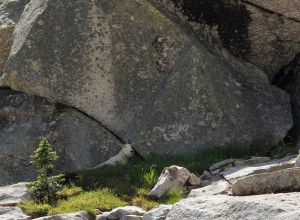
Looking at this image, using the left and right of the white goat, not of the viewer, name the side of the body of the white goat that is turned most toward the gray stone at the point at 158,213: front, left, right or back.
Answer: right

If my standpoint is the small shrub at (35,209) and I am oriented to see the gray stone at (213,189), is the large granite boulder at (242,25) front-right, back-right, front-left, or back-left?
front-left

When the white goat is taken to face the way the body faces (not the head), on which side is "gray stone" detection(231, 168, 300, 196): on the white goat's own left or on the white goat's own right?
on the white goat's own right

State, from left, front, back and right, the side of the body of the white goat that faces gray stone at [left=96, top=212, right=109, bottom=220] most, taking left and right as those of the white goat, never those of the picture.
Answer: right

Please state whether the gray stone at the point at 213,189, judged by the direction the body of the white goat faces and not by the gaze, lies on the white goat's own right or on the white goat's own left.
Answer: on the white goat's own right

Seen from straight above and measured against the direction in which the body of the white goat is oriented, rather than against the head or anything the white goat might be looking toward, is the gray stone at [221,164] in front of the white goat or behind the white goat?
in front

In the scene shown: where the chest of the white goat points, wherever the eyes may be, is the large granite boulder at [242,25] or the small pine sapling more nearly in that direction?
the large granite boulder

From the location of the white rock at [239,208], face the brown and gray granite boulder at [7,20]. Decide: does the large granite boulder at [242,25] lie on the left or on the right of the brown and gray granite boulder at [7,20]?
right

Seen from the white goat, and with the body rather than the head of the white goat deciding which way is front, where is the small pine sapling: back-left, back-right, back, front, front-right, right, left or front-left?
back-right

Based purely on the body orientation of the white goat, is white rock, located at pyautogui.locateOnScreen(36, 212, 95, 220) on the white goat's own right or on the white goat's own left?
on the white goat's own right

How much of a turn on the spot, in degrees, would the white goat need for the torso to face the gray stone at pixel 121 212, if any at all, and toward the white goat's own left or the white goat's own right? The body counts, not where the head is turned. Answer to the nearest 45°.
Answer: approximately 90° to the white goat's own right

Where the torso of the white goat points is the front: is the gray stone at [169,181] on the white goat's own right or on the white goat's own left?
on the white goat's own right

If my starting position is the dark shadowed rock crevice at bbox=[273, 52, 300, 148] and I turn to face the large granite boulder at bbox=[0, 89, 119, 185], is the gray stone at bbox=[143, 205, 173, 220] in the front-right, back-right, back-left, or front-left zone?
front-left

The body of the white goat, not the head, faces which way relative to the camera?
to the viewer's right

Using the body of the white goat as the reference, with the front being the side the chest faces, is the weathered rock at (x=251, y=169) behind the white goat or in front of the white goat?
in front
